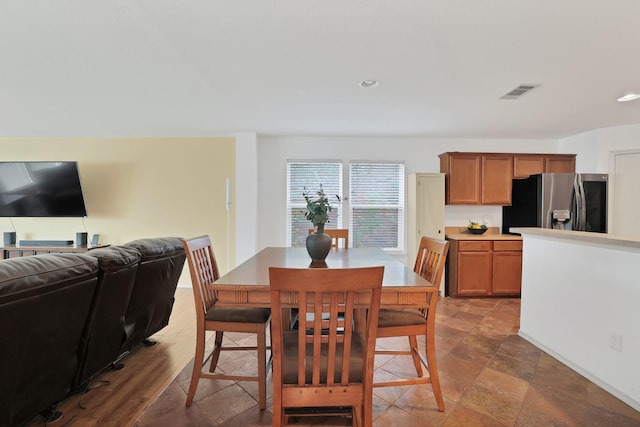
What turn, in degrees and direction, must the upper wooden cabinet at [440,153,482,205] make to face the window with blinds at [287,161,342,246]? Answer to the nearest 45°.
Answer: approximately 90° to its right

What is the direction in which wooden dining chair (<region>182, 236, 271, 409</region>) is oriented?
to the viewer's right

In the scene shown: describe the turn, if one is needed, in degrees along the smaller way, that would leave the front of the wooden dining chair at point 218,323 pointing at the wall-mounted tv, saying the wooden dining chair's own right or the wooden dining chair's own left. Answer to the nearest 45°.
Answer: approximately 135° to the wooden dining chair's own left

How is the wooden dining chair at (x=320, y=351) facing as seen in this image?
away from the camera

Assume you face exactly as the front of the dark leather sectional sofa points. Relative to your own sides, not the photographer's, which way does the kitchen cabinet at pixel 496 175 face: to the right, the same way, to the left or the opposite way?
to the left

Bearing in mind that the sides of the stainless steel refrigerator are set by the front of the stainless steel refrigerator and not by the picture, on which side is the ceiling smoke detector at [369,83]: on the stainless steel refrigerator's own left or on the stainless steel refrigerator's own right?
on the stainless steel refrigerator's own right

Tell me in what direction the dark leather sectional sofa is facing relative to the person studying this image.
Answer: facing away from the viewer and to the left of the viewer

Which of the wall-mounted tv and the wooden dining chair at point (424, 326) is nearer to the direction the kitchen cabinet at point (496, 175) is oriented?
the wooden dining chair

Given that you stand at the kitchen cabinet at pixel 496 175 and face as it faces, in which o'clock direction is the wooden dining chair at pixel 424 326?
The wooden dining chair is roughly at 12 o'clock from the kitchen cabinet.

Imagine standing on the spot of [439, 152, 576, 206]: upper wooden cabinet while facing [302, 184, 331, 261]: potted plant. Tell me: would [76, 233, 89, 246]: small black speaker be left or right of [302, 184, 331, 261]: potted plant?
right

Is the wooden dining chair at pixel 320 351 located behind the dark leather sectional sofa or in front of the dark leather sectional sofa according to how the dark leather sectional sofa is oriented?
behind

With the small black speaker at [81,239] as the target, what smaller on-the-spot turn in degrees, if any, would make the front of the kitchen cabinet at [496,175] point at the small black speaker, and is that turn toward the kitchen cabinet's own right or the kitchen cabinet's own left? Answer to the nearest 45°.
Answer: approximately 45° to the kitchen cabinet's own right
